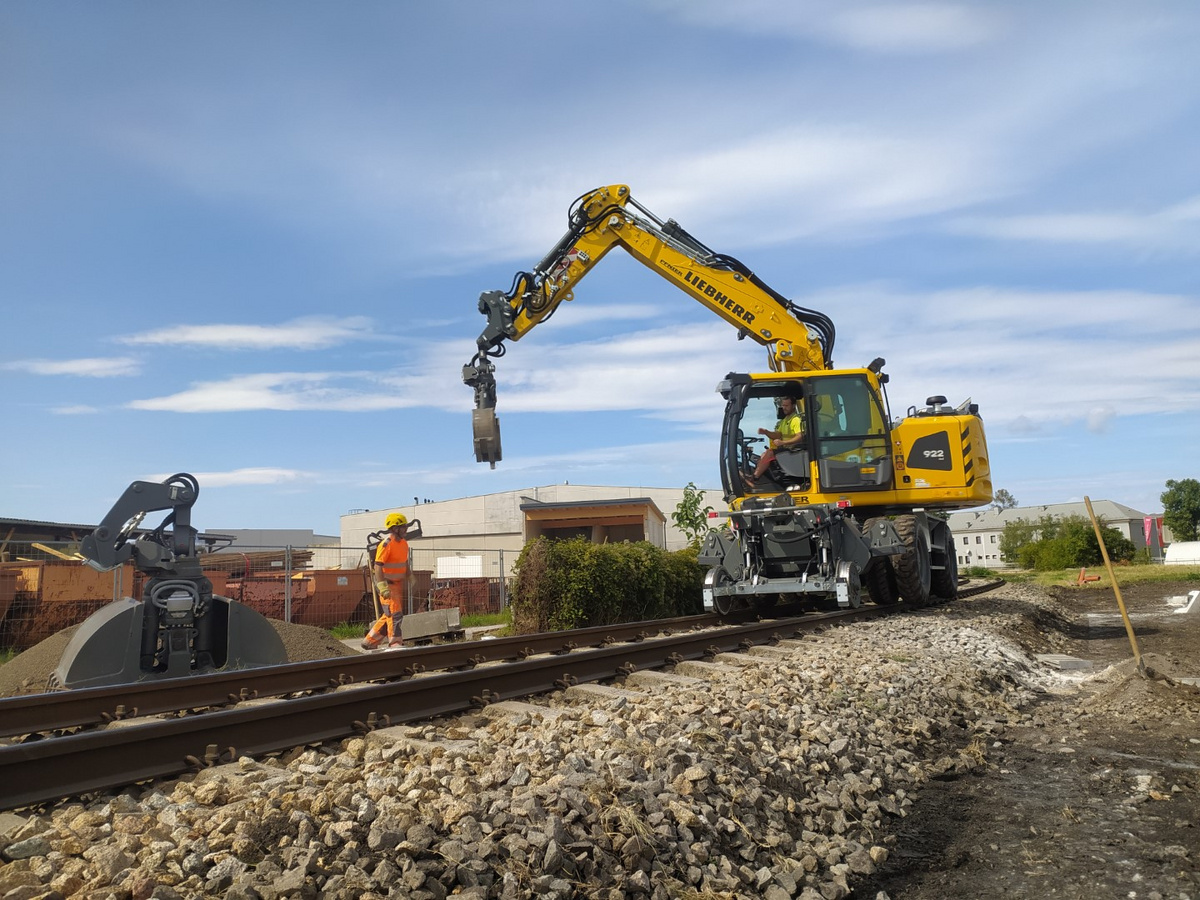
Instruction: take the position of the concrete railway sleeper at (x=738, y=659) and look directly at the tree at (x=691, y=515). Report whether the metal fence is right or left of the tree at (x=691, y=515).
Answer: left

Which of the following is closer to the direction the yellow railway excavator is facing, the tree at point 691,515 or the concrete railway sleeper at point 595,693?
the concrete railway sleeper

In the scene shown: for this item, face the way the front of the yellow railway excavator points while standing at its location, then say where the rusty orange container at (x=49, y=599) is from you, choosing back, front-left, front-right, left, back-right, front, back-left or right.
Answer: front-right

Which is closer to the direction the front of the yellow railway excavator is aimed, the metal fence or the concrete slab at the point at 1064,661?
the metal fence

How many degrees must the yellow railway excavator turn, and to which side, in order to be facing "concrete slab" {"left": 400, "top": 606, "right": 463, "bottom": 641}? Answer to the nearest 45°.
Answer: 0° — it already faces it

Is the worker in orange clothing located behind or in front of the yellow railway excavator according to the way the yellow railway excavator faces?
in front

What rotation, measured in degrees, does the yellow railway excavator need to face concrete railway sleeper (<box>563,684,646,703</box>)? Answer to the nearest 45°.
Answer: approximately 45° to its left

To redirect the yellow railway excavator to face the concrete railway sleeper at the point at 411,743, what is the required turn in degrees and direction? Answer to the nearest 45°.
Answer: approximately 45° to its left

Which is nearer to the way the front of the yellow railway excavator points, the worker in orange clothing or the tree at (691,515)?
the worker in orange clothing

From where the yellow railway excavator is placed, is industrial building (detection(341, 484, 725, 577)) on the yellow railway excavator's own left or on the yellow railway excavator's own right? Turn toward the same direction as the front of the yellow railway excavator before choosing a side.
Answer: on the yellow railway excavator's own right

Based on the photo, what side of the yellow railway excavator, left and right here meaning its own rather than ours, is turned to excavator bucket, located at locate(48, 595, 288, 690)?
front

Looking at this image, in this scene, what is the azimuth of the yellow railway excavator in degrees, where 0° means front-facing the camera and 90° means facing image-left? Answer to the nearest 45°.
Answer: approximately 45°

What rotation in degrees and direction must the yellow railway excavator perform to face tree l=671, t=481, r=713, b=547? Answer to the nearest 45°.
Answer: approximately 135° to its right
